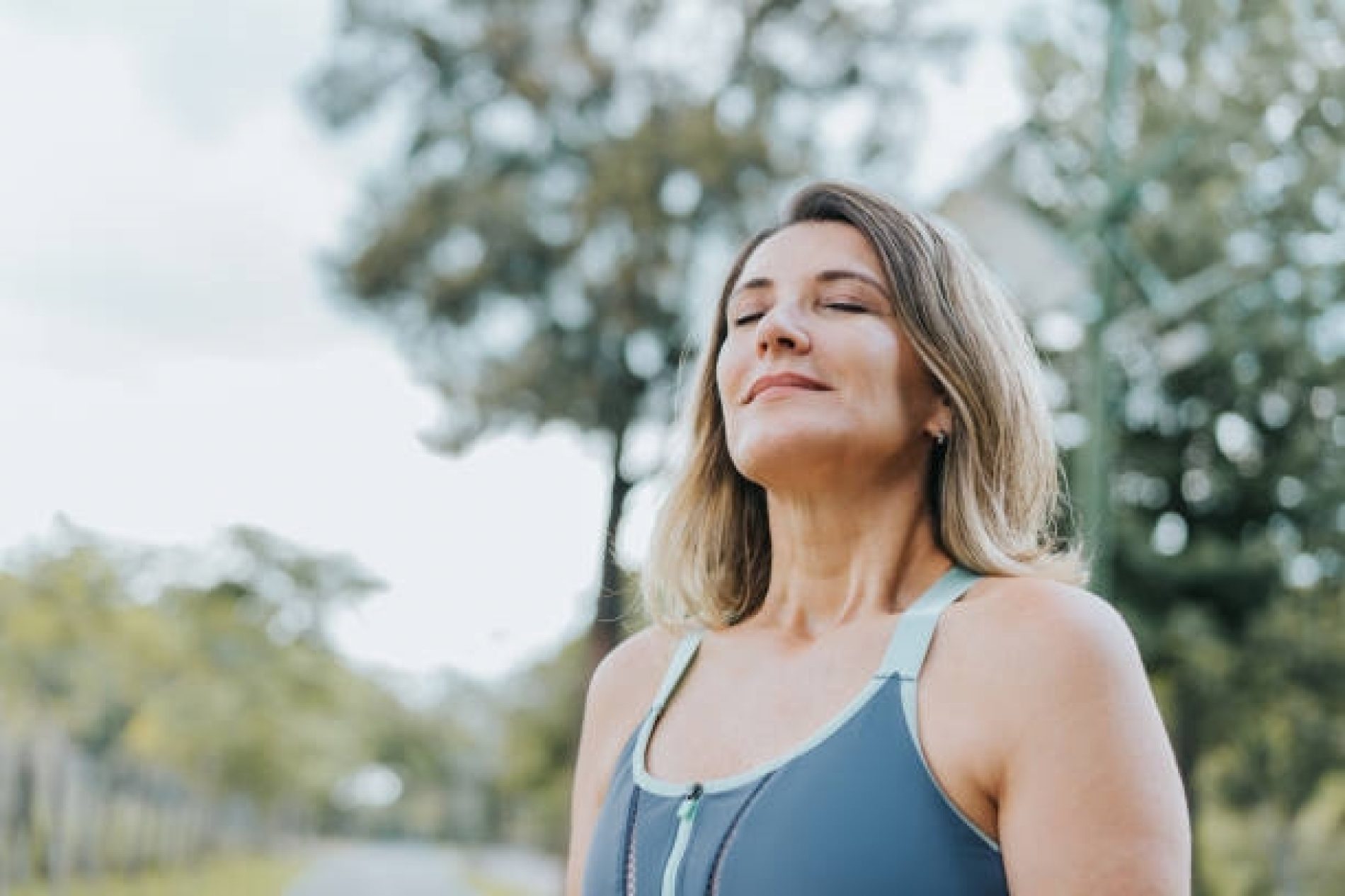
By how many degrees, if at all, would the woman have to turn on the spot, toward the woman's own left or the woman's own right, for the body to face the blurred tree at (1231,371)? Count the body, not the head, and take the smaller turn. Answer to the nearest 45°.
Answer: approximately 135° to the woman's own right

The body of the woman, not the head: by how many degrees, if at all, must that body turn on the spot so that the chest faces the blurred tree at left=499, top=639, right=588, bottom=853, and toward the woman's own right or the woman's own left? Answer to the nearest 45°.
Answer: approximately 135° to the woman's own right

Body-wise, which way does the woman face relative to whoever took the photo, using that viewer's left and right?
facing the viewer and to the left of the viewer

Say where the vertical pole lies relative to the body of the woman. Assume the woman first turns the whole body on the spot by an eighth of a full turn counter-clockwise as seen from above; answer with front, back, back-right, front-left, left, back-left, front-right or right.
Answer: back

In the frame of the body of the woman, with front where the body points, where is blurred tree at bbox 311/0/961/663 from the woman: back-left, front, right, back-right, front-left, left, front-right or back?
back-right
